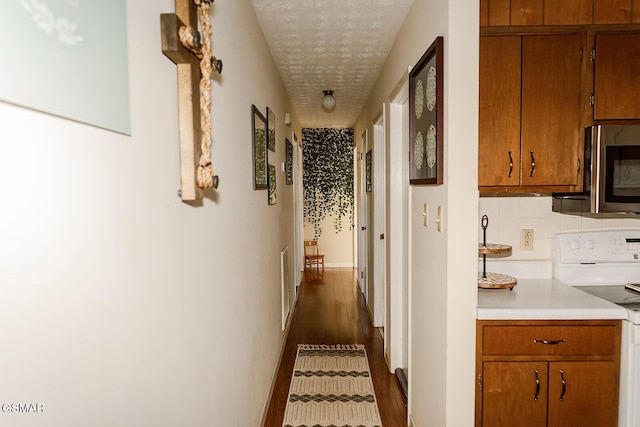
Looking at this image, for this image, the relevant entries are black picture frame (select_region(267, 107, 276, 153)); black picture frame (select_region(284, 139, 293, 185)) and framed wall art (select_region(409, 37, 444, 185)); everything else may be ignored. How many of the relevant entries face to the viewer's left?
1

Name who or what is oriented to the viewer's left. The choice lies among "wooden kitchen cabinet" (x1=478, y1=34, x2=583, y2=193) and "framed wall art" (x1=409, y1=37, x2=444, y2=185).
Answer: the framed wall art

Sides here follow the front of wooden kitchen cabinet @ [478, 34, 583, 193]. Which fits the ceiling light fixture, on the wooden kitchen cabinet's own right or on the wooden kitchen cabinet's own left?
on the wooden kitchen cabinet's own right

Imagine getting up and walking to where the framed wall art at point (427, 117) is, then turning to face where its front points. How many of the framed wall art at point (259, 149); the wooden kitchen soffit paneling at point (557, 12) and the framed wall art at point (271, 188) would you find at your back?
1

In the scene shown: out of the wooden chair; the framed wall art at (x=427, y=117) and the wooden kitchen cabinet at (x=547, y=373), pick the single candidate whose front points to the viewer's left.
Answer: the framed wall art

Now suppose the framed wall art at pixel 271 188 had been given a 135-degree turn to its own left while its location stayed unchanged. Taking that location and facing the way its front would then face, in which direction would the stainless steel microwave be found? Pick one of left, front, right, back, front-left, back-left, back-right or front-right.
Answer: back

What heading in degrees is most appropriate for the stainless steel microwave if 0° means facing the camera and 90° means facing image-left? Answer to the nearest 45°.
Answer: approximately 315°

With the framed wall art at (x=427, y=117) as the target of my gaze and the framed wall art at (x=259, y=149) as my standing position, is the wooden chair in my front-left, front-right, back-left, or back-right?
back-left

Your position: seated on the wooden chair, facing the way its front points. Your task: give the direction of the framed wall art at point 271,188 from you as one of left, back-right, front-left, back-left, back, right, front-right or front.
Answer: front-right

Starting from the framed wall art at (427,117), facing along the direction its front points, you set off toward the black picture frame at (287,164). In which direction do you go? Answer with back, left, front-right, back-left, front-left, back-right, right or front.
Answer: front-right

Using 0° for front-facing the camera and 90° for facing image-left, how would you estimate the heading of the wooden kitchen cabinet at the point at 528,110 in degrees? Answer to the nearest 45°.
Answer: approximately 0°

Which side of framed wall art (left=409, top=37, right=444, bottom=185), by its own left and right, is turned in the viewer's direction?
left
